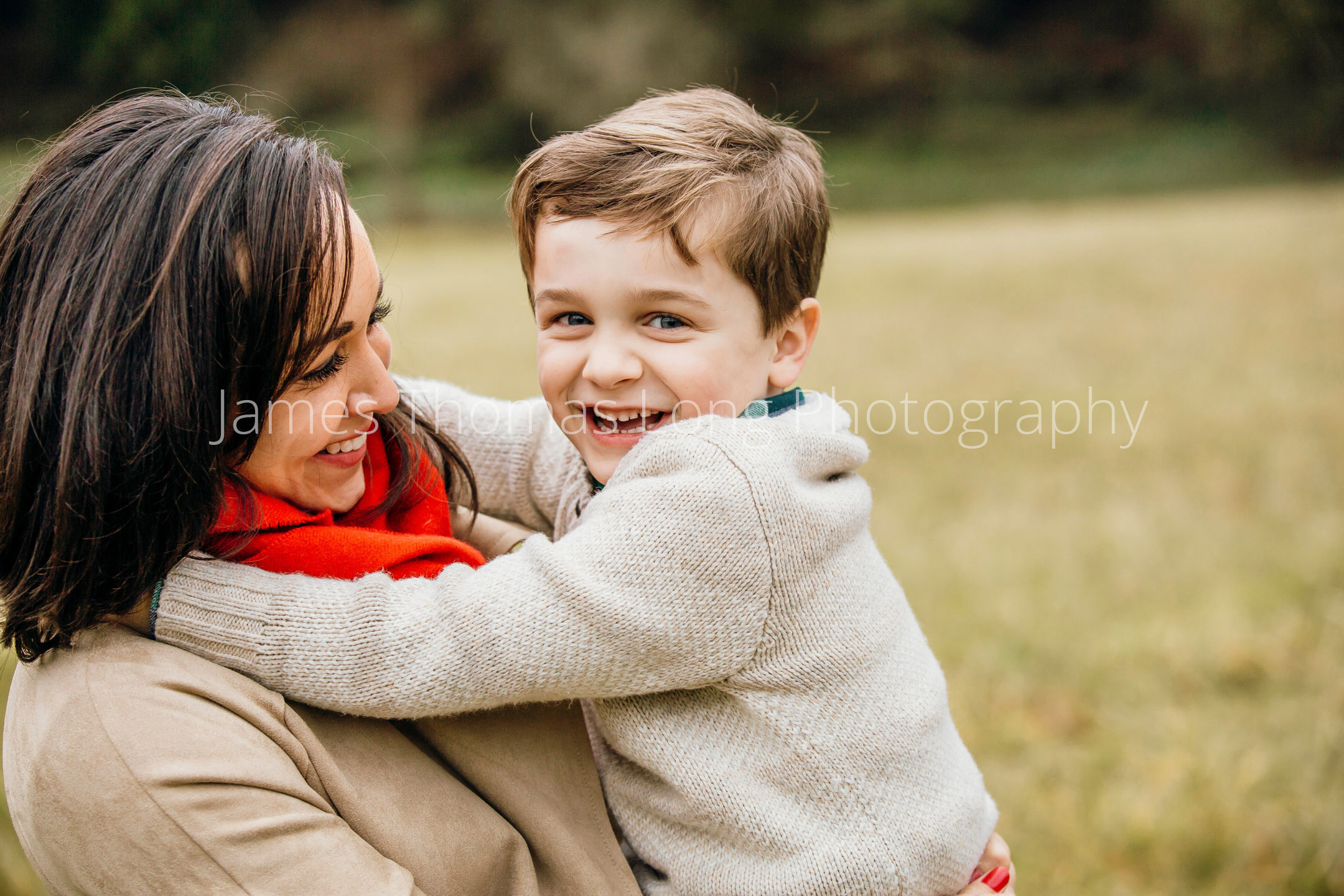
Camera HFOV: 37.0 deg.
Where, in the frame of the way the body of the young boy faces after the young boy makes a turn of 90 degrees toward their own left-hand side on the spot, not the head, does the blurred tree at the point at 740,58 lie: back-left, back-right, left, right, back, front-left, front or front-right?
back

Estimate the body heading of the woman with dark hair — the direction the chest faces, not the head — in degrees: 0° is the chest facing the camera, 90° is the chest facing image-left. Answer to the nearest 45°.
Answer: approximately 270°

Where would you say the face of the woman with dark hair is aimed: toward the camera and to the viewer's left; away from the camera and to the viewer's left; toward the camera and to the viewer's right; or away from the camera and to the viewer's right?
toward the camera and to the viewer's right

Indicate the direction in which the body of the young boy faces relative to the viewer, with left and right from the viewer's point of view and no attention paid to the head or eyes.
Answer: facing to the left of the viewer
